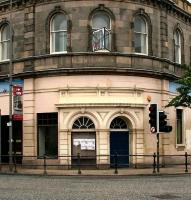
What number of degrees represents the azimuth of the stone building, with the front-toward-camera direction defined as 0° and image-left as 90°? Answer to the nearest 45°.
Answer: approximately 0°

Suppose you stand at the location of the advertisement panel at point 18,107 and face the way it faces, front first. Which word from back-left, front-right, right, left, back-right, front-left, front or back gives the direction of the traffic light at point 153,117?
front-left

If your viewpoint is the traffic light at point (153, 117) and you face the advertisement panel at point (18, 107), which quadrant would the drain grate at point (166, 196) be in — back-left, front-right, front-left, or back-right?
back-left

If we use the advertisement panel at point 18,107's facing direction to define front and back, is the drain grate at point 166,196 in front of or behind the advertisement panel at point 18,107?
in front

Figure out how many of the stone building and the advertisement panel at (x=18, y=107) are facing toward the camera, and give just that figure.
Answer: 2

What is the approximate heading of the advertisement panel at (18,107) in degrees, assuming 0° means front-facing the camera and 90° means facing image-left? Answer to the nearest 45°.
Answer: approximately 0°

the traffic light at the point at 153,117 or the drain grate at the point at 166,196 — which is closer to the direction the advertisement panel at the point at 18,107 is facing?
the drain grate

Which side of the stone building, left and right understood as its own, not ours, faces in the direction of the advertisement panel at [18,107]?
right
